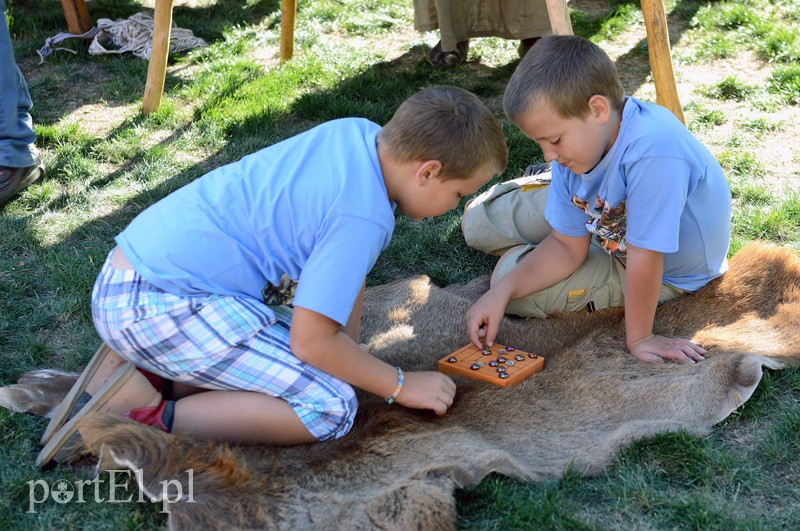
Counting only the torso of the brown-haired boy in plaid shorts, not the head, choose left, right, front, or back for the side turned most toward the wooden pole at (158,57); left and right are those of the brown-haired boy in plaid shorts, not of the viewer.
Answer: left

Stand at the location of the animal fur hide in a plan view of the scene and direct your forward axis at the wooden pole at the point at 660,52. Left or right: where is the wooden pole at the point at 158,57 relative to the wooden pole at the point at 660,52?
left

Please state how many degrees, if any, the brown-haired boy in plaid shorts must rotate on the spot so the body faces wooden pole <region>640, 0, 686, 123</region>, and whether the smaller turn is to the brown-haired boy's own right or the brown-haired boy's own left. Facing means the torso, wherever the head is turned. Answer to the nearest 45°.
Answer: approximately 45° to the brown-haired boy's own left

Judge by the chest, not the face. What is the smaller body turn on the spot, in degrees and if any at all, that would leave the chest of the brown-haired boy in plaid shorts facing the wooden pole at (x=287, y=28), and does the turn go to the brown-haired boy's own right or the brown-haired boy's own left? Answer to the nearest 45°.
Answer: approximately 90° to the brown-haired boy's own left

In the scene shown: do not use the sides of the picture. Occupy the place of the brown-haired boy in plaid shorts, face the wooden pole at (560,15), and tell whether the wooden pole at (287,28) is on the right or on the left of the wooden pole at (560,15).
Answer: left

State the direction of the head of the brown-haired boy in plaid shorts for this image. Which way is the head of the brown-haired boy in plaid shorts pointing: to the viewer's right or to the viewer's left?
to the viewer's right

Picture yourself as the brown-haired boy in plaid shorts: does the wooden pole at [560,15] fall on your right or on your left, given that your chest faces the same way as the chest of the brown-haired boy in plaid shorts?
on your left

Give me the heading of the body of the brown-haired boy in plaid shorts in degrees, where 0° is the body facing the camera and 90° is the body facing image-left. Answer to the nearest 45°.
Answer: approximately 270°
